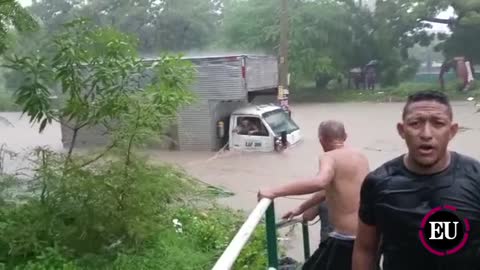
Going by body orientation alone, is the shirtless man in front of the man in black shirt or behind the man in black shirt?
behind

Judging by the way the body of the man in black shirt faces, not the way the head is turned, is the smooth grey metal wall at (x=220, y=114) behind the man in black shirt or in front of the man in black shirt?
behind

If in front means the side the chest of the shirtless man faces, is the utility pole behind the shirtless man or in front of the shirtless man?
in front

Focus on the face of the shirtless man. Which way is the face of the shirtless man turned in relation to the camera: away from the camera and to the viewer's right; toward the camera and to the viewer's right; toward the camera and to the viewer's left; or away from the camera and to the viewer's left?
away from the camera and to the viewer's left

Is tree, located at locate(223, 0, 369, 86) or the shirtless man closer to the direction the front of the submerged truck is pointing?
the shirtless man

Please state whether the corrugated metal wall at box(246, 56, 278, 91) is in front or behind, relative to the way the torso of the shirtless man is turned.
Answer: in front

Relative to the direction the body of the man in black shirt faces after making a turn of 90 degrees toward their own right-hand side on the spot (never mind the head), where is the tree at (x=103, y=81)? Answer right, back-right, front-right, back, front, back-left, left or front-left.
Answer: front-right

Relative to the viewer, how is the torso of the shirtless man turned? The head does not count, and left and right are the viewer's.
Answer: facing away from the viewer and to the left of the viewer

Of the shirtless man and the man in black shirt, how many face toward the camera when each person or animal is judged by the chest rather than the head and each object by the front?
1

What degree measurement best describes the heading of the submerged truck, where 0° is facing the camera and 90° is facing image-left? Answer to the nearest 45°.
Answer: approximately 315°
